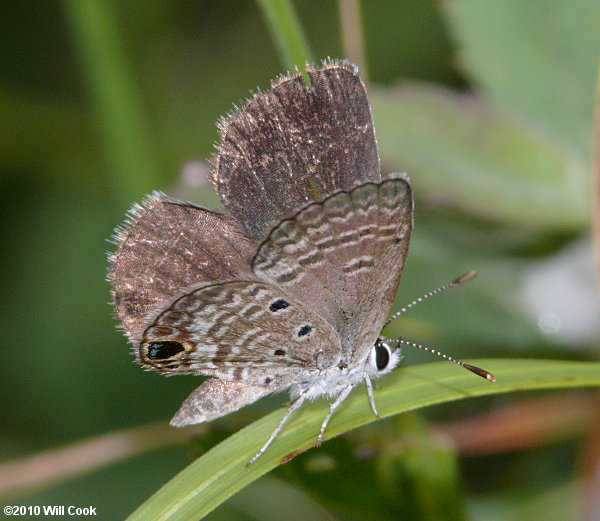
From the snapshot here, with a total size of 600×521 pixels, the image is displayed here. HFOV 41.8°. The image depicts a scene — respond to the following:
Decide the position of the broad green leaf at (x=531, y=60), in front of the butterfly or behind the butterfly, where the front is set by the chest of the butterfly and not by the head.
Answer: in front

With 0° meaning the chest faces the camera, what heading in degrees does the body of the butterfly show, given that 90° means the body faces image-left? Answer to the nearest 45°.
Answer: approximately 270°
